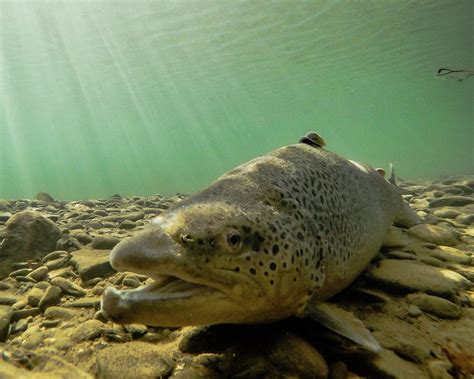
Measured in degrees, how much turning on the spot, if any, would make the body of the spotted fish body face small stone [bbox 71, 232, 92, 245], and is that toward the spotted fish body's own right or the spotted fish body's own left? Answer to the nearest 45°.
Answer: approximately 90° to the spotted fish body's own right

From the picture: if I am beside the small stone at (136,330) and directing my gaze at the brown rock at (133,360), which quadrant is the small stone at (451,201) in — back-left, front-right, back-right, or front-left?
back-left

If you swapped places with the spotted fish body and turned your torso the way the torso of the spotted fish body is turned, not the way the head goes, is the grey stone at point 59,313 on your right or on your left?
on your right

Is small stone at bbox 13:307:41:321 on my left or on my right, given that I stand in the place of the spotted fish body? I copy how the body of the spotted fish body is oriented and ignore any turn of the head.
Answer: on my right

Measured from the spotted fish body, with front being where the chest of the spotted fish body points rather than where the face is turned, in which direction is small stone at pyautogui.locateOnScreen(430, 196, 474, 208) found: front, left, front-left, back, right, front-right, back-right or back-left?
back

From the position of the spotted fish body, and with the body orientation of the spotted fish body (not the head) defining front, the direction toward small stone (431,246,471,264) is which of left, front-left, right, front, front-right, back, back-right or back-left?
back

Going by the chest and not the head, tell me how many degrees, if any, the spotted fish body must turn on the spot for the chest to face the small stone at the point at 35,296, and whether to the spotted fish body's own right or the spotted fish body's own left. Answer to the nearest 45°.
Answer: approximately 90° to the spotted fish body's own right

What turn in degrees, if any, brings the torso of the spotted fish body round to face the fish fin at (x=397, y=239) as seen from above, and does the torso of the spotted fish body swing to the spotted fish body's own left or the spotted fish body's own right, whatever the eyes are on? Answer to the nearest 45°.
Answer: approximately 180°

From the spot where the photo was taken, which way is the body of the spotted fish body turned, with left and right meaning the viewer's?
facing the viewer and to the left of the viewer
